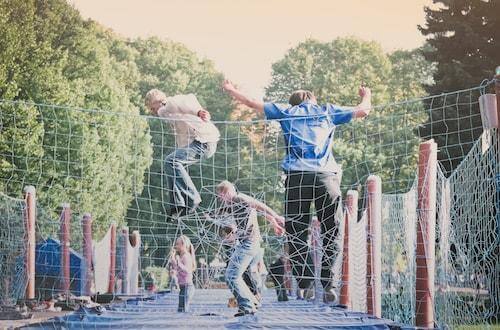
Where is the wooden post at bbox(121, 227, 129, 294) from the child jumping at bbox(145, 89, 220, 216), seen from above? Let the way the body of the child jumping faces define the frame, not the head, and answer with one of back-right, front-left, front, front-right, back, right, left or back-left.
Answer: right

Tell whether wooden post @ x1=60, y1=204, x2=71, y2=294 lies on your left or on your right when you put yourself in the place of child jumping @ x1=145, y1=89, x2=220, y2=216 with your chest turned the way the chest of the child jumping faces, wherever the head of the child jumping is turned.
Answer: on your right
